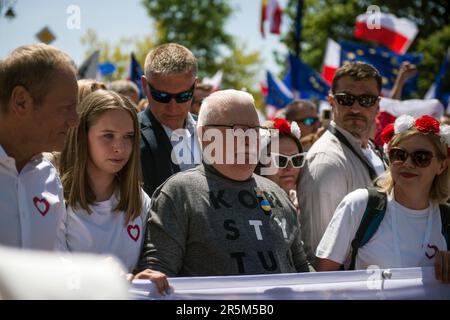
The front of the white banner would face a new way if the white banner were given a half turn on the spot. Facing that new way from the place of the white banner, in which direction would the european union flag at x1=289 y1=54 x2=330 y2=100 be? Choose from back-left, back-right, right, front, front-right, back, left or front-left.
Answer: front

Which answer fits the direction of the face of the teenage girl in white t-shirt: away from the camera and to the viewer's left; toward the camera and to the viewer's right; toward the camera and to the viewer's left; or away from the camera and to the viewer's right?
toward the camera and to the viewer's right

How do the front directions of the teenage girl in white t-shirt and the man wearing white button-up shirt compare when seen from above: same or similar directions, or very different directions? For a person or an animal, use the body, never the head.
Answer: same or similar directions

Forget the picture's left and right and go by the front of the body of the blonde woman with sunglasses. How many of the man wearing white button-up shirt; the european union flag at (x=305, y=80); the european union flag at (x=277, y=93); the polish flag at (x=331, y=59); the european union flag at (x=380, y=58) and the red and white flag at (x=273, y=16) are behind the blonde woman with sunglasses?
5

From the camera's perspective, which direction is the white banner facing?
toward the camera

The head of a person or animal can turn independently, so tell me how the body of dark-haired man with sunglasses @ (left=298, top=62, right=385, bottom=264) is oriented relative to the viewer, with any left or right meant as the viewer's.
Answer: facing the viewer and to the right of the viewer

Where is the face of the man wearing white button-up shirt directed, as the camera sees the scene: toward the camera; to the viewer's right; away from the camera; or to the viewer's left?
to the viewer's right

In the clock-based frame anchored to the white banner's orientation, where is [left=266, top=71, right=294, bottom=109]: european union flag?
The european union flag is roughly at 6 o'clock from the white banner.

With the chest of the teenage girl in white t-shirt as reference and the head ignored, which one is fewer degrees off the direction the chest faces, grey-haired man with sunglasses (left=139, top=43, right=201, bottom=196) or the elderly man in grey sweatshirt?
the elderly man in grey sweatshirt

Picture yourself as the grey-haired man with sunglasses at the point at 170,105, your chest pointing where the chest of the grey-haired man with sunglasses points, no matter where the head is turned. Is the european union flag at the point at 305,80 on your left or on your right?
on your left

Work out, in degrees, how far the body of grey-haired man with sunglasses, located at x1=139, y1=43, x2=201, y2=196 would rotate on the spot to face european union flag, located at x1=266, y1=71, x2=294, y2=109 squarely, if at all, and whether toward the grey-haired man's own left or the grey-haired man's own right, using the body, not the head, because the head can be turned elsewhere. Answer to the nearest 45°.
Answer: approximately 135° to the grey-haired man's own left

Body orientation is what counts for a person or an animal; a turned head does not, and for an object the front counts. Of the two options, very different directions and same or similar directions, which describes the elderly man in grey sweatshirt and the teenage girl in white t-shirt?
same or similar directions

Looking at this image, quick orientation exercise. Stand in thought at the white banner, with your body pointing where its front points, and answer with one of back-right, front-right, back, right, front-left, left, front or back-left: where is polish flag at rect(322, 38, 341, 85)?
back
